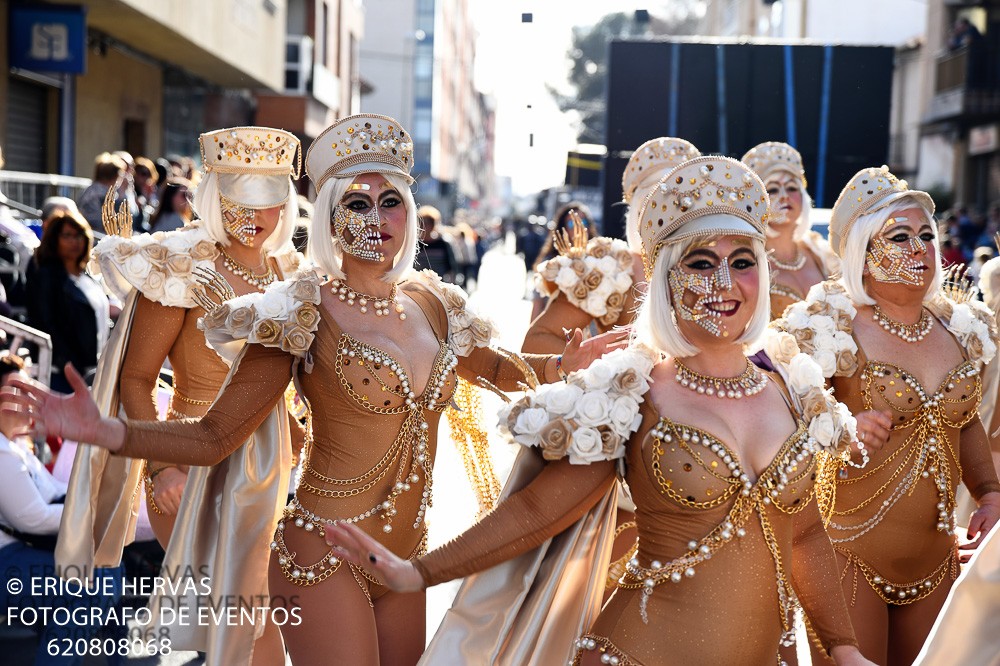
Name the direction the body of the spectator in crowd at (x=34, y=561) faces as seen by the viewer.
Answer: to the viewer's right

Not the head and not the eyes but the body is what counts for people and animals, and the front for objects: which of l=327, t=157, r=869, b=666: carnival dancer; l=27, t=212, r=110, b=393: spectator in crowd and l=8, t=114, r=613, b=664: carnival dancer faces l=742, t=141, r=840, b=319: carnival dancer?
the spectator in crowd

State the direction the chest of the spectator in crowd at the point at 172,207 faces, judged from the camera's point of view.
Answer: to the viewer's right

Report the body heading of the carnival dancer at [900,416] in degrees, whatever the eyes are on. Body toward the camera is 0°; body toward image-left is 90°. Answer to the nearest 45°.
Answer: approximately 315°

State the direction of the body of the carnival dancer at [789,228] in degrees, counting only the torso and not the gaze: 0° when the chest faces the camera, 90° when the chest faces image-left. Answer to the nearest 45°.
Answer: approximately 0°

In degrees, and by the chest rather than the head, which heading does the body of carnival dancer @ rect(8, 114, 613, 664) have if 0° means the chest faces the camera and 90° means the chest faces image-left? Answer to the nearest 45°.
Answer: approximately 315°

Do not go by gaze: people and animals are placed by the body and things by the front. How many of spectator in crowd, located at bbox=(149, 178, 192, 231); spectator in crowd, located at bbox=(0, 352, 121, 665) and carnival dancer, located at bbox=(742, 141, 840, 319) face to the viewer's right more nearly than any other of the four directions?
2

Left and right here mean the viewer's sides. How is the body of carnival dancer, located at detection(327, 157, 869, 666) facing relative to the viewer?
facing the viewer and to the right of the viewer

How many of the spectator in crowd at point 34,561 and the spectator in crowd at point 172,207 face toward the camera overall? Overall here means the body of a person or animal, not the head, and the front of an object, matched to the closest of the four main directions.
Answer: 0

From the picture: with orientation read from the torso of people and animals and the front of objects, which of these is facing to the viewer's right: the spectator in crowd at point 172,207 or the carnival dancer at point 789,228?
the spectator in crowd
